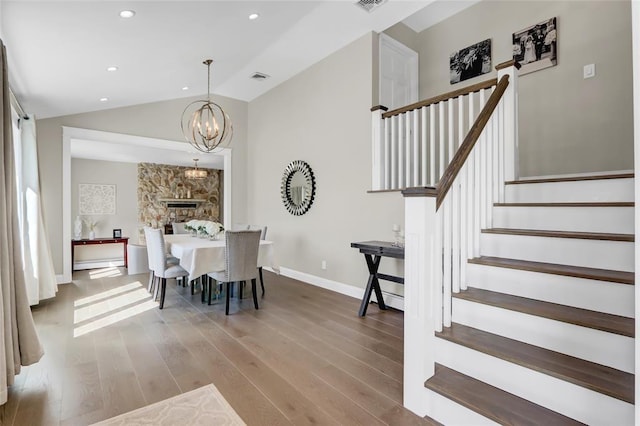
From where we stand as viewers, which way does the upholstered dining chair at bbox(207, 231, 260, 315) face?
facing away from the viewer and to the left of the viewer

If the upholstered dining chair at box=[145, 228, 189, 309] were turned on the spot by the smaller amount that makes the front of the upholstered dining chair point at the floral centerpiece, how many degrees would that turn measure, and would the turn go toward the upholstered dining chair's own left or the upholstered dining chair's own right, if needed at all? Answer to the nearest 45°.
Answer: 0° — it already faces it

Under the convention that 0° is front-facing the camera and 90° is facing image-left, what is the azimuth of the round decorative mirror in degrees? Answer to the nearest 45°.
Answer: approximately 45°

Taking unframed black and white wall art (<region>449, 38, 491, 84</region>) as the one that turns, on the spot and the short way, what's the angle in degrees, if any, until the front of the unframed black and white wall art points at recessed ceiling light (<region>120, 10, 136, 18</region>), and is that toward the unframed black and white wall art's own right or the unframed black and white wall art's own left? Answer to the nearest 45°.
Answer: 0° — it already faces it

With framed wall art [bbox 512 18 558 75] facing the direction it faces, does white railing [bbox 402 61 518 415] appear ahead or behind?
ahead

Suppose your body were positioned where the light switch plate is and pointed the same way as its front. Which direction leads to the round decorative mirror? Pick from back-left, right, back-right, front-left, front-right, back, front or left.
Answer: front-right

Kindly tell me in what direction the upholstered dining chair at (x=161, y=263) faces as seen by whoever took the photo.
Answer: facing away from the viewer and to the right of the viewer

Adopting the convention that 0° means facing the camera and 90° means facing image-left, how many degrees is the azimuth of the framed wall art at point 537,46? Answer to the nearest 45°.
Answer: approximately 45°
